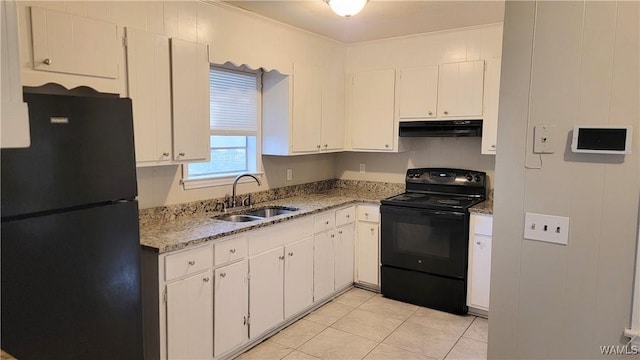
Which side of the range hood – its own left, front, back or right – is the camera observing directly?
front

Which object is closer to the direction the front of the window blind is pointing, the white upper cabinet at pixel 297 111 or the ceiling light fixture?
the ceiling light fixture

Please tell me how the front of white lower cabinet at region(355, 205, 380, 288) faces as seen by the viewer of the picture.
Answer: facing the viewer and to the left of the viewer

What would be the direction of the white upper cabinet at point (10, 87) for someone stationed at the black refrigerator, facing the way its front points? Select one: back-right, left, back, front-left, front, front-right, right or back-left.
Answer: front-right

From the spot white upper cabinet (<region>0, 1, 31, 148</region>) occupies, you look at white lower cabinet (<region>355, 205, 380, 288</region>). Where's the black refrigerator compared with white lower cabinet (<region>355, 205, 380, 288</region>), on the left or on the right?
left

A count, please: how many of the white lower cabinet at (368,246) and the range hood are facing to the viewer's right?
0

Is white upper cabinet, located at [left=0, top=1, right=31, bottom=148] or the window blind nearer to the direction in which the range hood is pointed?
the white upper cabinet

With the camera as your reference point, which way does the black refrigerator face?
facing the viewer and to the right of the viewer

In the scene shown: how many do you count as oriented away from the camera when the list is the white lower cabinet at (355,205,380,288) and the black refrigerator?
0
